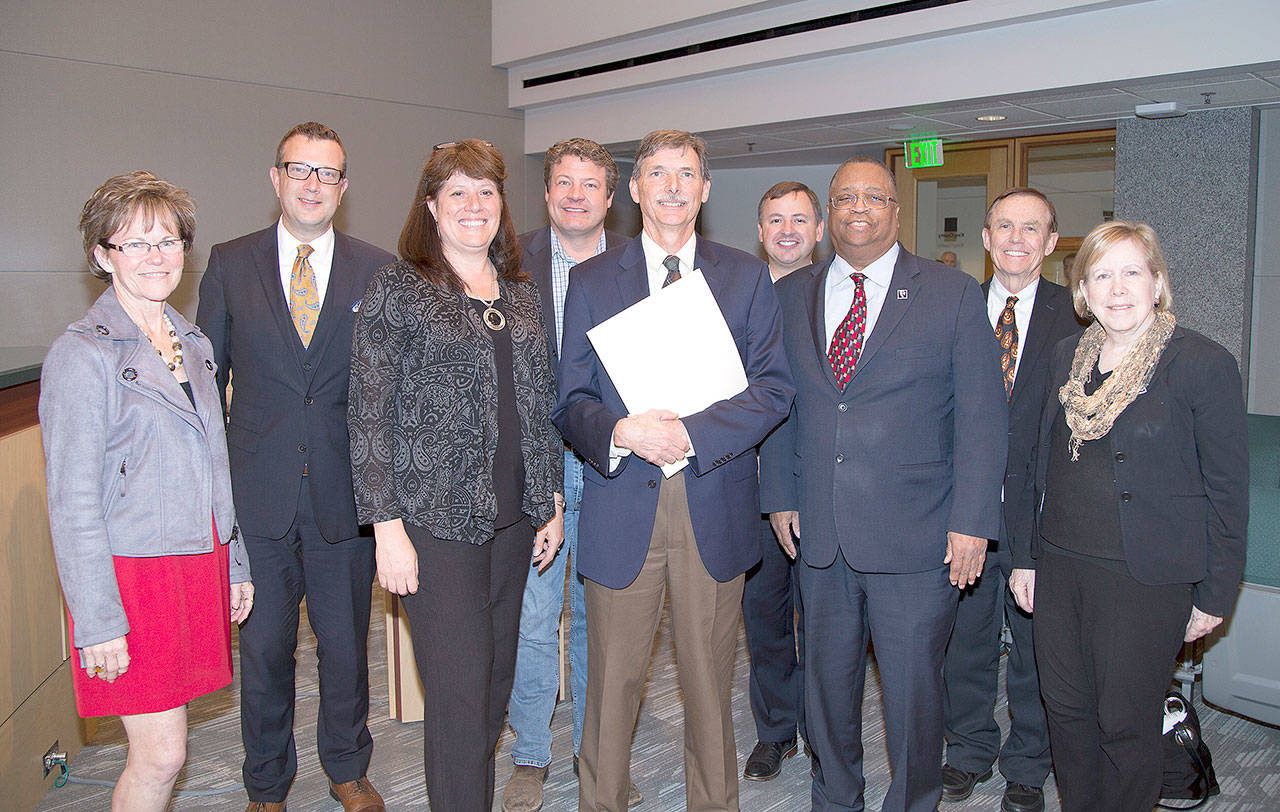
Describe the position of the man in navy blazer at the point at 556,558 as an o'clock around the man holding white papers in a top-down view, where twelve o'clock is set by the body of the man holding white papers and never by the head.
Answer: The man in navy blazer is roughly at 5 o'clock from the man holding white papers.

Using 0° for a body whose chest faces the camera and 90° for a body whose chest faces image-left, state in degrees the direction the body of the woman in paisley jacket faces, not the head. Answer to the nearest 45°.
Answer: approximately 315°

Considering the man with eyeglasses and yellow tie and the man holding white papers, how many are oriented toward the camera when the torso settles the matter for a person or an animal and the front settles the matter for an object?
2

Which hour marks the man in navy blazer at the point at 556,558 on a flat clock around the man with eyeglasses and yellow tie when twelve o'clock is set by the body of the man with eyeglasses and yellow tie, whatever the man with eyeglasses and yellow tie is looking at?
The man in navy blazer is roughly at 9 o'clock from the man with eyeglasses and yellow tie.

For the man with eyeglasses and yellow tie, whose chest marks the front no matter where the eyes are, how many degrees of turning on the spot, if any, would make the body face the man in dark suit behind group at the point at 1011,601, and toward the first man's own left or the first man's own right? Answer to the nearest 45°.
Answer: approximately 90° to the first man's own left

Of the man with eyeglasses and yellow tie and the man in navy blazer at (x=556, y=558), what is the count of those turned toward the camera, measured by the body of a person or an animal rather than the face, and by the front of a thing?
2
